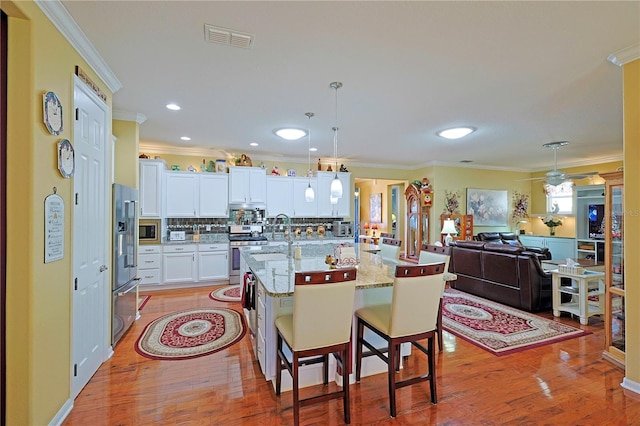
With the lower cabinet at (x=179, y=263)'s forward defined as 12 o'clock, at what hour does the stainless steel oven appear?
The stainless steel oven is roughly at 9 o'clock from the lower cabinet.

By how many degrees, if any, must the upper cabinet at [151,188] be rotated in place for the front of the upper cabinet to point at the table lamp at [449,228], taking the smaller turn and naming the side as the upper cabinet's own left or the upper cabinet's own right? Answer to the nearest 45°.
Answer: approximately 90° to the upper cabinet's own left

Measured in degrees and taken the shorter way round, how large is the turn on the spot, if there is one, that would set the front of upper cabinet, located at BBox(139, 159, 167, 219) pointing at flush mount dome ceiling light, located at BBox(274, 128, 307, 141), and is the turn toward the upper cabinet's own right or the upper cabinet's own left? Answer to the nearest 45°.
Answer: approximately 45° to the upper cabinet's own left

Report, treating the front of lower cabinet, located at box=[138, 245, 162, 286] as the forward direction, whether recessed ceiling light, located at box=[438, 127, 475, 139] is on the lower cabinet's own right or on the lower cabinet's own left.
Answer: on the lower cabinet's own left

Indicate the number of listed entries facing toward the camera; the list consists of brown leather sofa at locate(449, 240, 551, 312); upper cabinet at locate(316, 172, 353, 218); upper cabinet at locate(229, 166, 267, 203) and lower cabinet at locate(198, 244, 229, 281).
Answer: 3

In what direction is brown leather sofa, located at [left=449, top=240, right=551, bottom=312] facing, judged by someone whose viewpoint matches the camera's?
facing away from the viewer and to the right of the viewer

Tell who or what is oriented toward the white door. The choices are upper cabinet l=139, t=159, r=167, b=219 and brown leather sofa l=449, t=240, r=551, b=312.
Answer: the upper cabinet

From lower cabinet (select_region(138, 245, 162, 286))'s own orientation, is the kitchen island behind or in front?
in front

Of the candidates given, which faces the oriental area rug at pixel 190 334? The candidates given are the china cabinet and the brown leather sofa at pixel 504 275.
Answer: the china cabinet

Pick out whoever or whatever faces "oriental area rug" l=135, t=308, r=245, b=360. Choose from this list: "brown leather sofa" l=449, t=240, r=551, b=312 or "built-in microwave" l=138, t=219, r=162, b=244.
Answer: the built-in microwave

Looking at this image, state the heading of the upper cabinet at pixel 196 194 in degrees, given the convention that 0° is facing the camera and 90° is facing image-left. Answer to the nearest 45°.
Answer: approximately 0°

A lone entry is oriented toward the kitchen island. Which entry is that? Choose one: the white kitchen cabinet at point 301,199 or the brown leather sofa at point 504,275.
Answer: the white kitchen cabinet

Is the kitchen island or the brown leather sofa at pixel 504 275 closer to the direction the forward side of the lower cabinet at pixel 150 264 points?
the kitchen island

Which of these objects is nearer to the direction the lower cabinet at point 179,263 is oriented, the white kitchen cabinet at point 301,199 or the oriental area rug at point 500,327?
the oriental area rug
